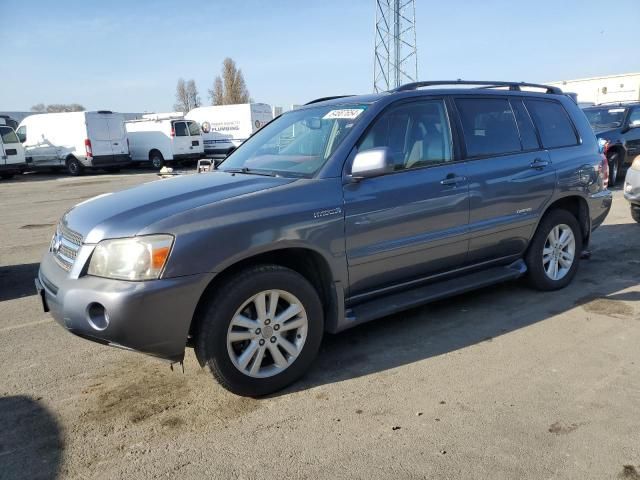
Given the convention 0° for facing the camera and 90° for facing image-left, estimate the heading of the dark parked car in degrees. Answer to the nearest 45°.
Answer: approximately 45°

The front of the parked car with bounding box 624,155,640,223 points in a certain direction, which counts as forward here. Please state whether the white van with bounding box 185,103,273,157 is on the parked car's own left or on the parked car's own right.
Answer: on the parked car's own right

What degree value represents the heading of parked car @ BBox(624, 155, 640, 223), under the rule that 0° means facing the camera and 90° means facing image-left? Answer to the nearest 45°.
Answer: approximately 45°

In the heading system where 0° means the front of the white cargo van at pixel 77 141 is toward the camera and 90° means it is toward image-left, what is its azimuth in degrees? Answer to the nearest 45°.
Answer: approximately 135°

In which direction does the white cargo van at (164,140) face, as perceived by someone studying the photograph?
facing away from the viewer and to the left of the viewer

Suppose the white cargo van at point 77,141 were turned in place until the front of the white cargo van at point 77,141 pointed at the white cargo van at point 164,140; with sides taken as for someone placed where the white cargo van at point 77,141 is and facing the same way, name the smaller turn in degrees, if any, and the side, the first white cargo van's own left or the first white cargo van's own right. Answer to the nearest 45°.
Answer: approximately 135° to the first white cargo van's own right
